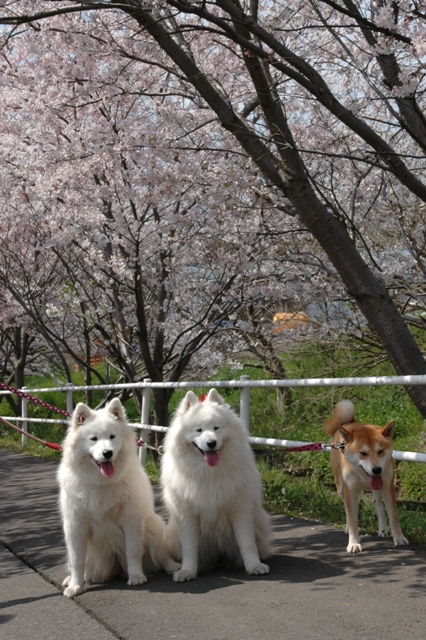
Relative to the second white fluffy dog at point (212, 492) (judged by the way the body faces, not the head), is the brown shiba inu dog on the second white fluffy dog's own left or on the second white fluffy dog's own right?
on the second white fluffy dog's own left

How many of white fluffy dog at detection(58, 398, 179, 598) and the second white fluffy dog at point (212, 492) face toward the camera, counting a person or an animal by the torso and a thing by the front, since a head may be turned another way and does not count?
2

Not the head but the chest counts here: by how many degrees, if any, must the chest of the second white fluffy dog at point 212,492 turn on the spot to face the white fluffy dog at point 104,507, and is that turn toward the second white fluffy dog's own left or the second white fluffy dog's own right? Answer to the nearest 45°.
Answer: approximately 90° to the second white fluffy dog's own right

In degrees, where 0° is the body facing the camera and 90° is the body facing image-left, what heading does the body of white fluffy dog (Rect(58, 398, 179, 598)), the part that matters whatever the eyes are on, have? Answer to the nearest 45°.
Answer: approximately 0°

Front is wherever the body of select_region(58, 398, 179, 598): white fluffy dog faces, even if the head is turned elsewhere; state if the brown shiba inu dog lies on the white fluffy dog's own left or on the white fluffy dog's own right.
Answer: on the white fluffy dog's own left

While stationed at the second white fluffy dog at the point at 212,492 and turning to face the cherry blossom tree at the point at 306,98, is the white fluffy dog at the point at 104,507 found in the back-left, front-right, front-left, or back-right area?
back-left

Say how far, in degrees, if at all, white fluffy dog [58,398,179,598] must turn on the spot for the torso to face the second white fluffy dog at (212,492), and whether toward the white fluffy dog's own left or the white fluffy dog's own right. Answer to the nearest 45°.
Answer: approximately 90° to the white fluffy dog's own left

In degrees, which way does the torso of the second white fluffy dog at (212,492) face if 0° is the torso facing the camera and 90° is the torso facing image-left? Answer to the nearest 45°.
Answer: approximately 0°
